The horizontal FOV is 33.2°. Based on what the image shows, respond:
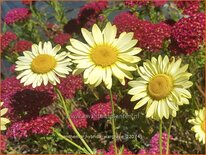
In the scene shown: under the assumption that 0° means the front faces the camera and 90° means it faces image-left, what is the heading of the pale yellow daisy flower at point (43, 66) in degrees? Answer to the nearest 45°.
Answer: approximately 0°

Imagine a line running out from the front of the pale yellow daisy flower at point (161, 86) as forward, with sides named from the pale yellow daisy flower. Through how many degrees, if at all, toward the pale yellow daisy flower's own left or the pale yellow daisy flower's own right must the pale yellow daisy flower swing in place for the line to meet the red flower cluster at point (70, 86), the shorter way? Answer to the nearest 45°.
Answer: approximately 135° to the pale yellow daisy flower's own right

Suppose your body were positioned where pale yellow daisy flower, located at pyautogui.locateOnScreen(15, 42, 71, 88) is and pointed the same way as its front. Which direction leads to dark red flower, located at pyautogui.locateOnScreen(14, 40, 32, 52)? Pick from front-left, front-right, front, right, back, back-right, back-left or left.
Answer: back

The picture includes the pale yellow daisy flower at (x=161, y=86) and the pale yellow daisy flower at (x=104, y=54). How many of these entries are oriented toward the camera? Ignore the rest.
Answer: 2

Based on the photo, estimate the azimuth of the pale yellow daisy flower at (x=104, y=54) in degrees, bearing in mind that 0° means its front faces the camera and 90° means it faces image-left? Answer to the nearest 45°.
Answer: approximately 0°

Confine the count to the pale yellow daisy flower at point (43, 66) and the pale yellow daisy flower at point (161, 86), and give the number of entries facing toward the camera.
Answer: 2

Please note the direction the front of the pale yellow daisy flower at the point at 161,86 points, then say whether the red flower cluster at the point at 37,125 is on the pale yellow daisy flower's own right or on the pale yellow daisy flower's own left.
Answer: on the pale yellow daisy flower's own right

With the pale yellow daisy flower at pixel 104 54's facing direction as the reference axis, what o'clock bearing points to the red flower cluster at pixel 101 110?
The red flower cluster is roughly at 6 o'clock from the pale yellow daisy flower.

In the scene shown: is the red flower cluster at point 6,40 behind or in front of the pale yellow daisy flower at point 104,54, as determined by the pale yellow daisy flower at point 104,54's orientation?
behind

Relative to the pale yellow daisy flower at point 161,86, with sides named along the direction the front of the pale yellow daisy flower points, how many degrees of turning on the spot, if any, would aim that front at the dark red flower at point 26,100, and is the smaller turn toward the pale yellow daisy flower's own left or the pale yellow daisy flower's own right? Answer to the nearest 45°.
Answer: approximately 135° to the pale yellow daisy flower's own right
